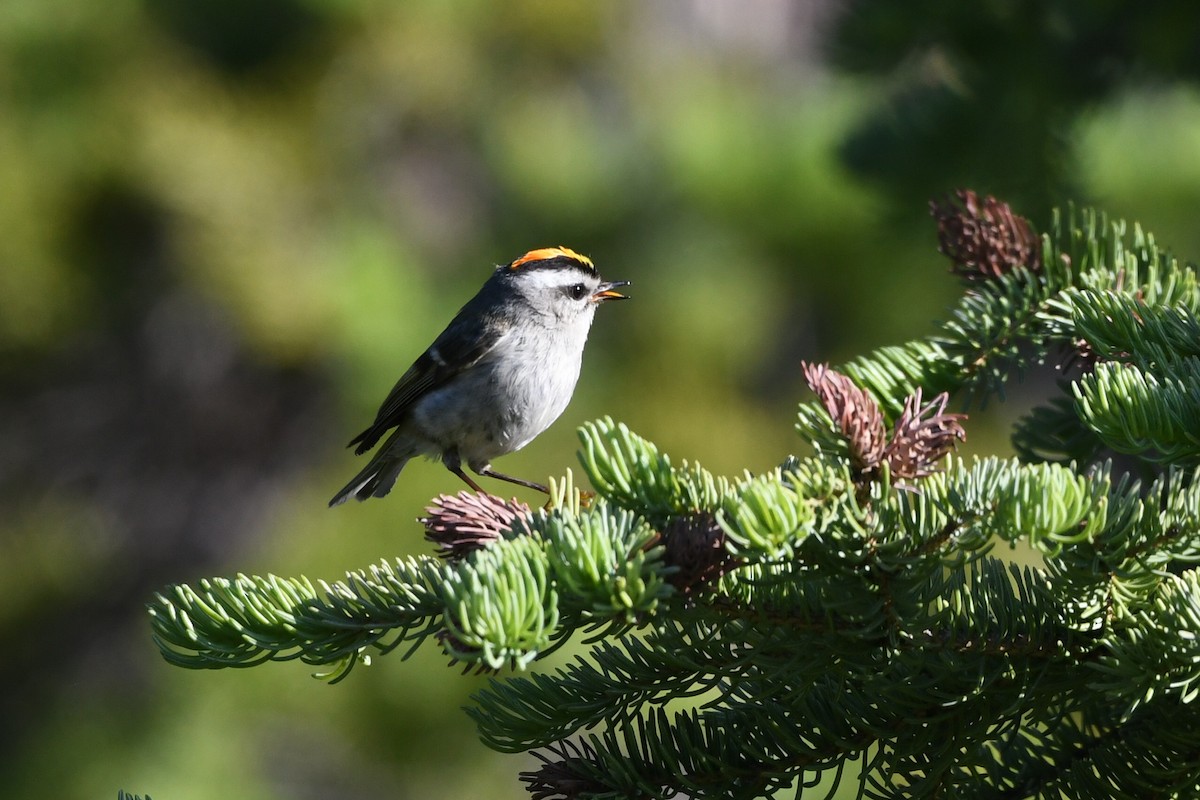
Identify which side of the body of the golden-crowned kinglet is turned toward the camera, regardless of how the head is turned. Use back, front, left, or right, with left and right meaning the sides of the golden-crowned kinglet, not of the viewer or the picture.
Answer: right
